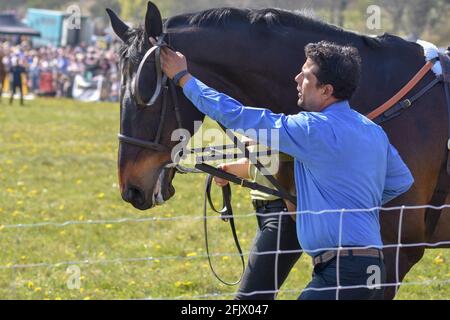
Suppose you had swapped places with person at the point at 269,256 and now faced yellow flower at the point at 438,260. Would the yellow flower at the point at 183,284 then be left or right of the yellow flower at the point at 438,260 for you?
left

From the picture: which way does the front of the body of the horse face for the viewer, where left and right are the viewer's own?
facing to the left of the viewer

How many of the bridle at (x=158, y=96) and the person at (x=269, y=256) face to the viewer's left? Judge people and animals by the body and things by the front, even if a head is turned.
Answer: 2

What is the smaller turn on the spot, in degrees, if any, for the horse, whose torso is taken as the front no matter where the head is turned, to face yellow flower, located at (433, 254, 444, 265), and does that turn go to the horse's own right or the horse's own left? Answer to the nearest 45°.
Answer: approximately 135° to the horse's own right

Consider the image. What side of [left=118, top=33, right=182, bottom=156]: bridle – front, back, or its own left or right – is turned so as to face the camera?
left

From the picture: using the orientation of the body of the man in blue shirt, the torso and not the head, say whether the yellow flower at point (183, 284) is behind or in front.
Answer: in front

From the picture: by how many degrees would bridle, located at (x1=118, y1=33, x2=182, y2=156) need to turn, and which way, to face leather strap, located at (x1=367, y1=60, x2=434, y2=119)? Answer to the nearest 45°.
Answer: approximately 180°

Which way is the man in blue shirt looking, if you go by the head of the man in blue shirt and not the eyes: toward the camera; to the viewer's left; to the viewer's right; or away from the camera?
to the viewer's left

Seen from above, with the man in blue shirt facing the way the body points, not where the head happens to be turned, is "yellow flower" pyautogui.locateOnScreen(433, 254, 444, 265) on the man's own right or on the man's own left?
on the man's own right

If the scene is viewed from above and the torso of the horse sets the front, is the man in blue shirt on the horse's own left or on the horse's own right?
on the horse's own left

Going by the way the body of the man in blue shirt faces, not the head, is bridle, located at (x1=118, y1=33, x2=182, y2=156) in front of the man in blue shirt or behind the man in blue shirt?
in front

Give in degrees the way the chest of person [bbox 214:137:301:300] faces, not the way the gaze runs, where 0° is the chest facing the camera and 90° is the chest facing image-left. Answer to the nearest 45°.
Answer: approximately 90°
